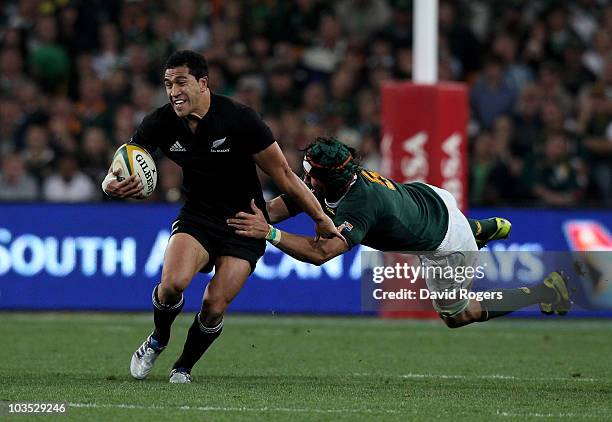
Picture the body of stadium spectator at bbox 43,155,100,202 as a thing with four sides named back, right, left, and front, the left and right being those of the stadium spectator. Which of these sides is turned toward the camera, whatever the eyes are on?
front

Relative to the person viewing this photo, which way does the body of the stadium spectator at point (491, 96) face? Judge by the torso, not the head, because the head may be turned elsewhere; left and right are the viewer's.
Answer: facing the viewer

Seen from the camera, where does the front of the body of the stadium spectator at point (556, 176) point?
toward the camera

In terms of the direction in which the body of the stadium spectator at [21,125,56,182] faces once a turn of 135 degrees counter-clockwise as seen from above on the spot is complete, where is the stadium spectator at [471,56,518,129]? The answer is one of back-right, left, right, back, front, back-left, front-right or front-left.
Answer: front-right

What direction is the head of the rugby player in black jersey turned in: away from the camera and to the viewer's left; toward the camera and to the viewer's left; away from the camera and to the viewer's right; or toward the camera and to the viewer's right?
toward the camera and to the viewer's left

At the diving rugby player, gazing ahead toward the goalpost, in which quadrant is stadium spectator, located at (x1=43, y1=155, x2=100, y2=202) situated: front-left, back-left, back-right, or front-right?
front-left

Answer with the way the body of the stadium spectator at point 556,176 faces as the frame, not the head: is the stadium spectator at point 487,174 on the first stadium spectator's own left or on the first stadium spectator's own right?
on the first stadium spectator's own right

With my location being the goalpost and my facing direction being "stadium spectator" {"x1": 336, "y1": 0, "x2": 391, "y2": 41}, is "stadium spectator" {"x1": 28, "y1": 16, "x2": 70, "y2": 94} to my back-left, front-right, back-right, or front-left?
front-left

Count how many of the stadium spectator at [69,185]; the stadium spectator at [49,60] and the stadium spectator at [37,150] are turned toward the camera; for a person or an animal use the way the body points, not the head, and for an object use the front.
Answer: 3

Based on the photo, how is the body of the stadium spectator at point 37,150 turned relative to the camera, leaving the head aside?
toward the camera

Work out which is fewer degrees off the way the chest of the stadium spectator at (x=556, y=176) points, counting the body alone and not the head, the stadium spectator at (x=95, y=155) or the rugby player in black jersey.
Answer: the rugby player in black jersey

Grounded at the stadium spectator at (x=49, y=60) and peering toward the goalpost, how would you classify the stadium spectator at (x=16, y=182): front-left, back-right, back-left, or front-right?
front-right

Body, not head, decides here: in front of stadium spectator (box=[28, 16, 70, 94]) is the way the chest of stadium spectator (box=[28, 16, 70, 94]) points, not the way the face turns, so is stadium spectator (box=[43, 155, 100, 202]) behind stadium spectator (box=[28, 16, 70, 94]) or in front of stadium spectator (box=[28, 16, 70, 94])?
in front

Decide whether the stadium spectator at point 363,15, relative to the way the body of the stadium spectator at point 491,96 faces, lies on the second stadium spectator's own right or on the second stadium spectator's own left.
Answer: on the second stadium spectator's own right

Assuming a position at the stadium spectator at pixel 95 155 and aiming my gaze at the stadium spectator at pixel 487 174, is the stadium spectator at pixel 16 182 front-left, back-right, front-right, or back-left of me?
back-right
